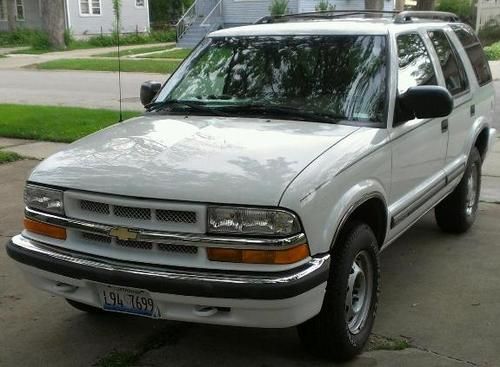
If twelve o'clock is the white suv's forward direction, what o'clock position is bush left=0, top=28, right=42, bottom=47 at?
The bush is roughly at 4 o'clock from the white suv.

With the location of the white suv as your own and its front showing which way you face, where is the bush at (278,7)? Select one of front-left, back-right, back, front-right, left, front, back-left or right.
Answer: back-right

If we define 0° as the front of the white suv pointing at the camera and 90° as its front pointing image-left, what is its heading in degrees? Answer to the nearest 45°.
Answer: approximately 45°

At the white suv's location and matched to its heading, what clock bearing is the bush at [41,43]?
The bush is roughly at 4 o'clock from the white suv.

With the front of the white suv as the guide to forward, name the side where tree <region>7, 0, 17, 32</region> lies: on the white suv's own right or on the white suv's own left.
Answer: on the white suv's own right

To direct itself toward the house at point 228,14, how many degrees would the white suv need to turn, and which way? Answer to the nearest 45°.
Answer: approximately 135° to its right

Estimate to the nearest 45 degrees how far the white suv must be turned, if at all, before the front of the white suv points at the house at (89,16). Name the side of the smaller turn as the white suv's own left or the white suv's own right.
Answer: approximately 135° to the white suv's own right

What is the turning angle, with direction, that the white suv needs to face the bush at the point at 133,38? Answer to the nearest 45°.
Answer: approximately 135° to its right

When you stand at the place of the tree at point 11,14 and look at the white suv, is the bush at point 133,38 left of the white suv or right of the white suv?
left
